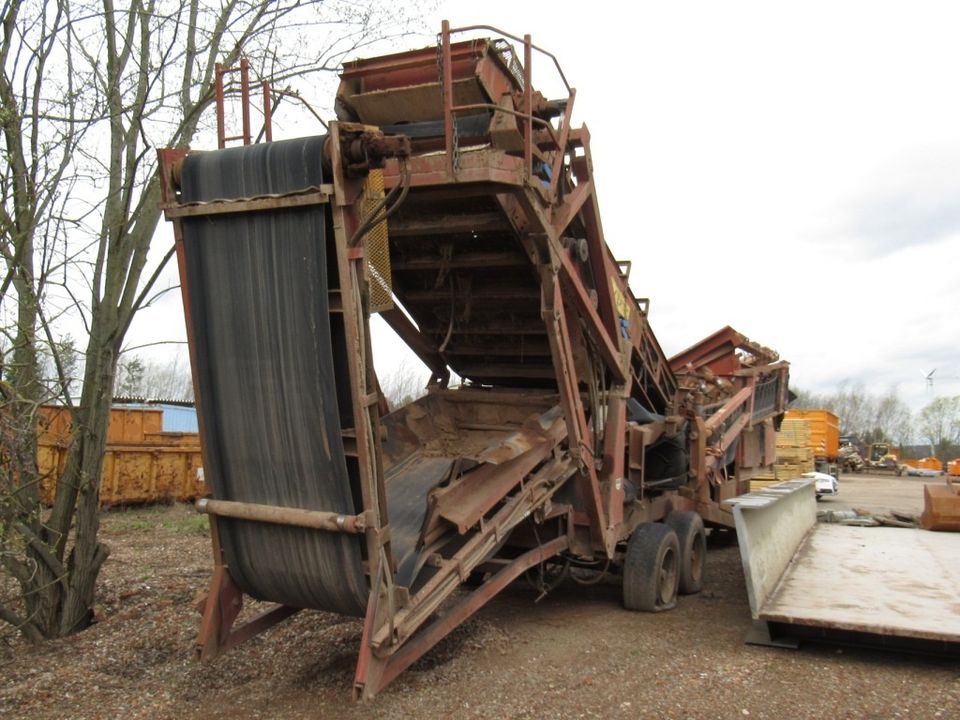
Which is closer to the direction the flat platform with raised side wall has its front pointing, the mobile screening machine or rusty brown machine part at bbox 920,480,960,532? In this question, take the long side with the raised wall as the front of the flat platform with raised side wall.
the mobile screening machine

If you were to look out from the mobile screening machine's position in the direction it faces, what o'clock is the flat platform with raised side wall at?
The flat platform with raised side wall is roughly at 7 o'clock from the mobile screening machine.

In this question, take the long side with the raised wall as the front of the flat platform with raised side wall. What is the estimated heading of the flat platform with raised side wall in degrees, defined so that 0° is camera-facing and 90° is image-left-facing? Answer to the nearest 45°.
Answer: approximately 90°

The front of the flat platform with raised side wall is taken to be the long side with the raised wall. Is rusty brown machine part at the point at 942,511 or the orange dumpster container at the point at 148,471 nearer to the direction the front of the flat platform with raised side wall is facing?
the orange dumpster container

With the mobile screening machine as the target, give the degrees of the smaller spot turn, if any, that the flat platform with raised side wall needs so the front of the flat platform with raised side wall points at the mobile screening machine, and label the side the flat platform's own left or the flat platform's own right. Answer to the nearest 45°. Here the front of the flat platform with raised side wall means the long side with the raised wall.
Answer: approximately 45° to the flat platform's own left

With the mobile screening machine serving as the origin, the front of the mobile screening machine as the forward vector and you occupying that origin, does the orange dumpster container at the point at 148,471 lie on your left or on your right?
on your right

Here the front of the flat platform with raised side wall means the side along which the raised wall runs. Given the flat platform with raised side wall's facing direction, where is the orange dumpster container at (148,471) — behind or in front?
in front
